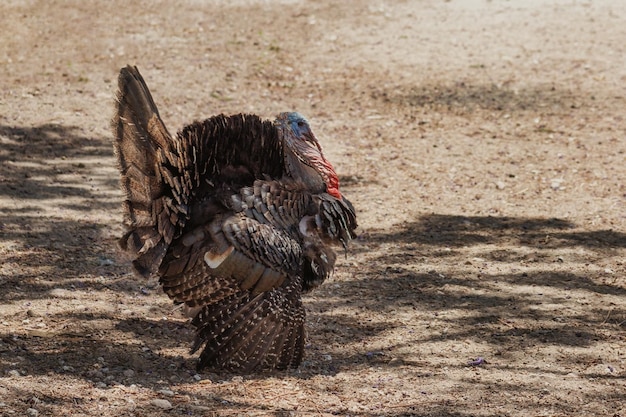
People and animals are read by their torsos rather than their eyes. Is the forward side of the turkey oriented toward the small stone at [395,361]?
yes

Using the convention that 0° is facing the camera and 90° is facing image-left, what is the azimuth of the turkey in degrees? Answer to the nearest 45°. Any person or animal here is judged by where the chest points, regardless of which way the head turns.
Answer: approximately 270°

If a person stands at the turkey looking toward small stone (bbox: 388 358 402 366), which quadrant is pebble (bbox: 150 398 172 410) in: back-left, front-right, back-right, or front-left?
back-right
